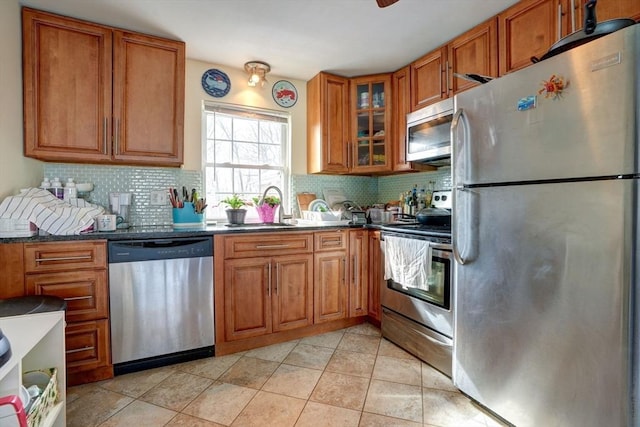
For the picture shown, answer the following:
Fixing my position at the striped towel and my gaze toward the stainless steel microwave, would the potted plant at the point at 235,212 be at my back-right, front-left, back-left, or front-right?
front-left

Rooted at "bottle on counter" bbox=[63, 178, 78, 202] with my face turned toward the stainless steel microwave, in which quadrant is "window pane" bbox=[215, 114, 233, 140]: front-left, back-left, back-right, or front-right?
front-left

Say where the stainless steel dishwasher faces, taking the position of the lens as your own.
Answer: facing the viewer

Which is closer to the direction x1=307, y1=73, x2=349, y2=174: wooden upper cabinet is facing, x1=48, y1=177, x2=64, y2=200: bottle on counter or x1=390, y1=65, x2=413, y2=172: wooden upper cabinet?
the wooden upper cabinet

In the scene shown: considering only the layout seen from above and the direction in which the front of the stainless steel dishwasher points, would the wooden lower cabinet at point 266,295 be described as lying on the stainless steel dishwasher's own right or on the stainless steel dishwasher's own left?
on the stainless steel dishwasher's own left

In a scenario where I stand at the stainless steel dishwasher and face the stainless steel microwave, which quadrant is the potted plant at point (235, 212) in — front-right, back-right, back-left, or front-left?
front-left

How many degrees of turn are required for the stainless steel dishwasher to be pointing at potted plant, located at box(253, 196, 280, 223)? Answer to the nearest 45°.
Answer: approximately 135° to its left

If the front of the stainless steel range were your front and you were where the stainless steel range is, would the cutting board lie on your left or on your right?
on your right

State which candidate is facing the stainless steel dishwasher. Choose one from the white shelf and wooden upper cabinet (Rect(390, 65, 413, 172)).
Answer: the wooden upper cabinet

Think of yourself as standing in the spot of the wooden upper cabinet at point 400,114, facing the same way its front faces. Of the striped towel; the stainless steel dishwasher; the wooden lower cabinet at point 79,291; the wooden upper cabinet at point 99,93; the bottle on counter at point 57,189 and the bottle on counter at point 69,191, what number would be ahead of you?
6

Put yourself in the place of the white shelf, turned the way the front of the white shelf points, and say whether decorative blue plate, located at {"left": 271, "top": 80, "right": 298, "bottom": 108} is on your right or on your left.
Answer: on your left

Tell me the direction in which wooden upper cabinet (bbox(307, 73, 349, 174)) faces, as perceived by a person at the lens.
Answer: facing the viewer and to the right of the viewer

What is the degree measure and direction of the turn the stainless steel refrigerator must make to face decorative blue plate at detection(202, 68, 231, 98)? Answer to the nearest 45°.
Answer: approximately 45° to its right
